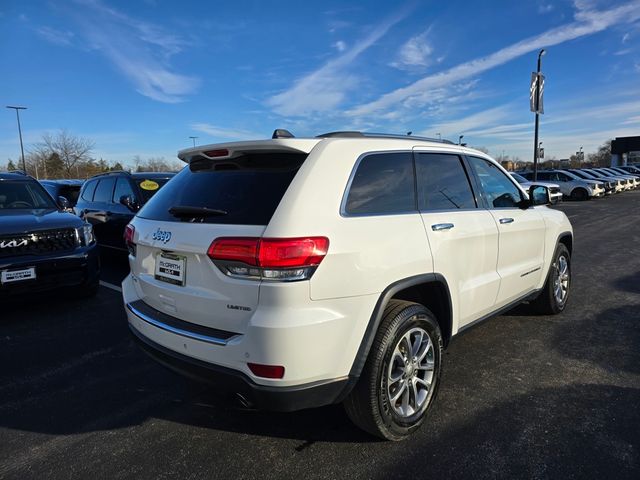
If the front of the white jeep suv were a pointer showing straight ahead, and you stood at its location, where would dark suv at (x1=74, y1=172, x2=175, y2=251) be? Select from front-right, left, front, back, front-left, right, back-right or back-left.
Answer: left

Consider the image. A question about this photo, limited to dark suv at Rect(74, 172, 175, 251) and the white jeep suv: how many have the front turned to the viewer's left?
0

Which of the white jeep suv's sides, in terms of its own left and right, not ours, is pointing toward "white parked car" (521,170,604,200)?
front

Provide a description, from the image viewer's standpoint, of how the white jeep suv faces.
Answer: facing away from the viewer and to the right of the viewer

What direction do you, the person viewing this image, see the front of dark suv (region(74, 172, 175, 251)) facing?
facing the viewer and to the right of the viewer

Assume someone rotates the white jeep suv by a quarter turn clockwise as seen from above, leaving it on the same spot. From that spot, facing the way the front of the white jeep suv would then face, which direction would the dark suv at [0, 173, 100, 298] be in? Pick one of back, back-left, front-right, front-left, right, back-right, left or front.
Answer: back
